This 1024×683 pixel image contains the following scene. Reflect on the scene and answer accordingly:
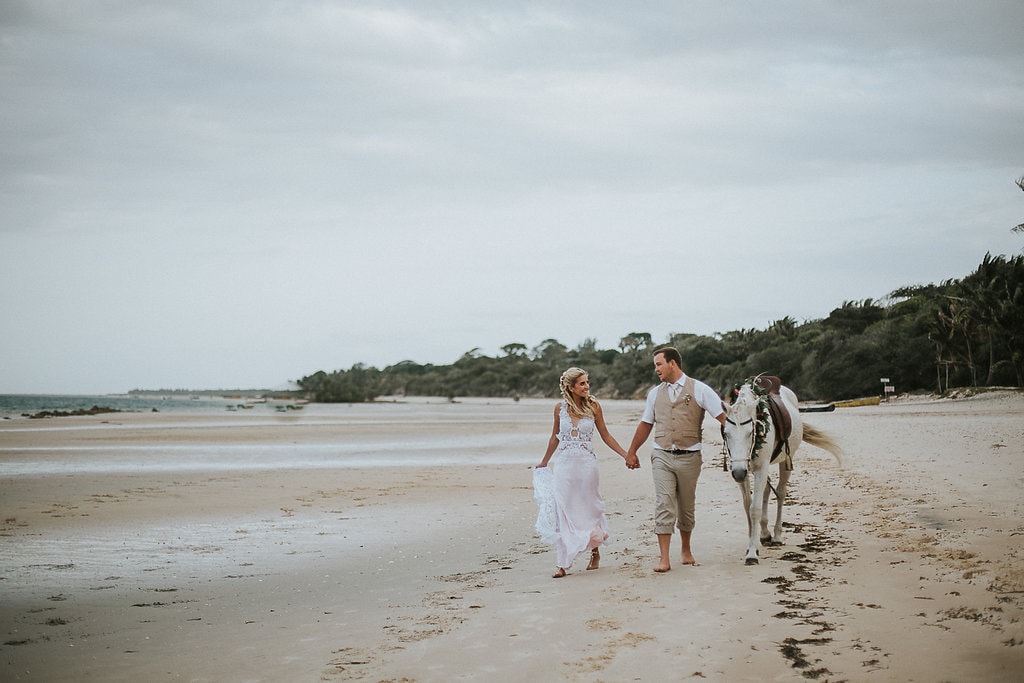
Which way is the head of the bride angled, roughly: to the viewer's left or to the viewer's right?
to the viewer's right

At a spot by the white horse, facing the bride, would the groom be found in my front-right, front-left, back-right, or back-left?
front-left

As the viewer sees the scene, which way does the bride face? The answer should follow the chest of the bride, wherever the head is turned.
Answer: toward the camera

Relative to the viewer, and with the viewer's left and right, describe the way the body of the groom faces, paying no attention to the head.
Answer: facing the viewer

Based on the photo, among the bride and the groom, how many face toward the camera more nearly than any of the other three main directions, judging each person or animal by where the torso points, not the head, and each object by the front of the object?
2

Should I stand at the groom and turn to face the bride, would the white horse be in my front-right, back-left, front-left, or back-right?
back-right

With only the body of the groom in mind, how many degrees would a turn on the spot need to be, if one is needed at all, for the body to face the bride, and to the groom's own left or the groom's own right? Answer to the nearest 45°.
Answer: approximately 90° to the groom's own right

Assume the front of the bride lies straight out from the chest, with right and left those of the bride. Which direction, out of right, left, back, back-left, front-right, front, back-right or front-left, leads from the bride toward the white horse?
left

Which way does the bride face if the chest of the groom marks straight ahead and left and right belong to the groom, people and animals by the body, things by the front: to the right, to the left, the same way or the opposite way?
the same way

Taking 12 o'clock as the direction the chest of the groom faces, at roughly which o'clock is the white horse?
The white horse is roughly at 8 o'clock from the groom.

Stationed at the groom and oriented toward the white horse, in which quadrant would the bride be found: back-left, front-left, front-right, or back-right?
back-left
